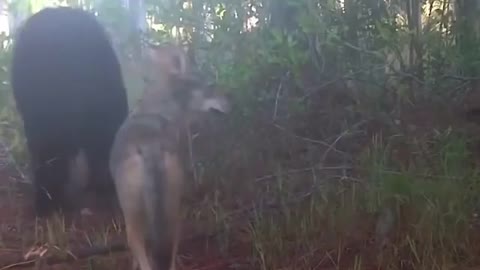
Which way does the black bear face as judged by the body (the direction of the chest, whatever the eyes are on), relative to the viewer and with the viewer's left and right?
facing away from the viewer
